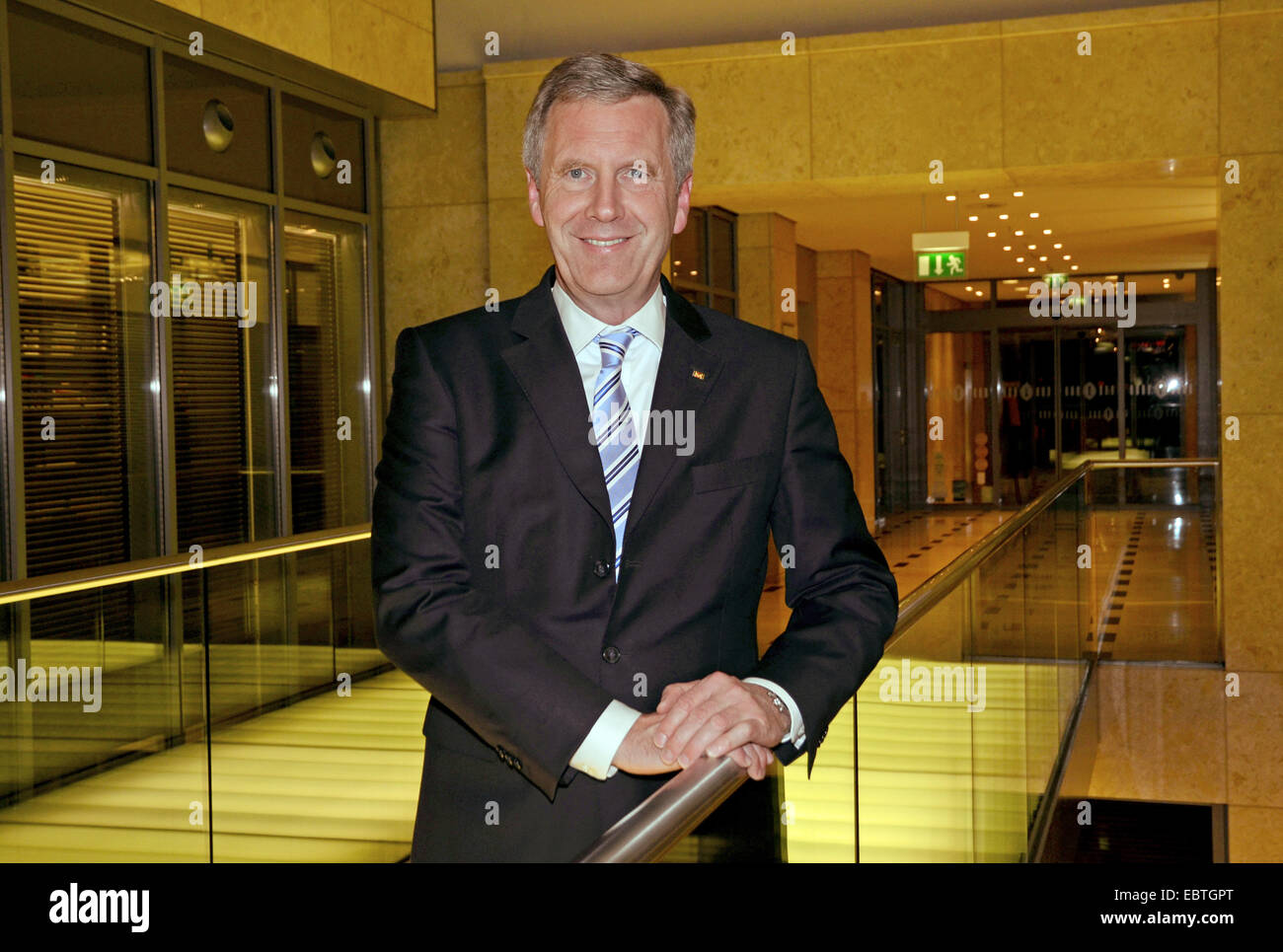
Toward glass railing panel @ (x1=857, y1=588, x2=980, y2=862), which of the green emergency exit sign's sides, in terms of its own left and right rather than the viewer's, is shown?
front

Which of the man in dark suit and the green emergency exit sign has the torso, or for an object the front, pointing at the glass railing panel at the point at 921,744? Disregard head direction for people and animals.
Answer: the green emergency exit sign

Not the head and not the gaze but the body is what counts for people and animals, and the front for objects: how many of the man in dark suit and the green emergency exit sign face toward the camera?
2

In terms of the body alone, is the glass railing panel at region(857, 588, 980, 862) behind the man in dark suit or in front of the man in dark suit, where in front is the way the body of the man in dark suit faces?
behind

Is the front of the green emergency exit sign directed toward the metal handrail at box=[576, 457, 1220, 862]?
yes

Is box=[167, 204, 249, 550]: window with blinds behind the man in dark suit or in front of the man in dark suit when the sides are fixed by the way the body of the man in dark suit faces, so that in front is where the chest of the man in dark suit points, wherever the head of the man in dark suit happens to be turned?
behind

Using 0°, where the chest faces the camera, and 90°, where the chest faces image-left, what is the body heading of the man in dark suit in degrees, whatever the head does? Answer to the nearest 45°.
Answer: approximately 0°

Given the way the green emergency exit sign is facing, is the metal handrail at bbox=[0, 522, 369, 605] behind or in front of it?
in front

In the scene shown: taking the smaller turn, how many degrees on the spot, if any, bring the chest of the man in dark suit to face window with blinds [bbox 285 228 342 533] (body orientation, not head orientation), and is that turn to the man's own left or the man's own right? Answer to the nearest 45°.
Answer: approximately 180°
